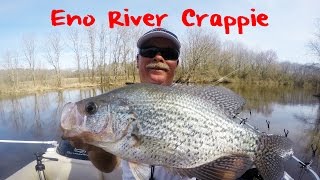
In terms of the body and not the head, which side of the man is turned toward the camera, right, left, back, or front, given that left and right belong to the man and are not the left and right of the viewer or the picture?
front

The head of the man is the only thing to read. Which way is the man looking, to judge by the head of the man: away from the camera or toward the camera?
toward the camera

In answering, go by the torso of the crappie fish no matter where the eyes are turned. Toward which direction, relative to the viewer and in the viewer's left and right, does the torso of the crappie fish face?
facing to the left of the viewer
